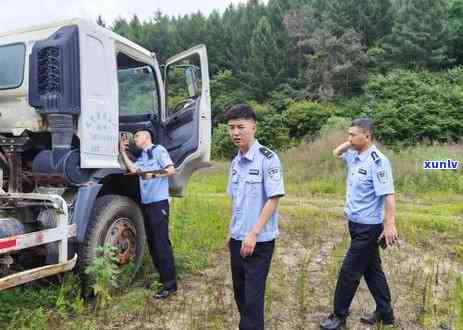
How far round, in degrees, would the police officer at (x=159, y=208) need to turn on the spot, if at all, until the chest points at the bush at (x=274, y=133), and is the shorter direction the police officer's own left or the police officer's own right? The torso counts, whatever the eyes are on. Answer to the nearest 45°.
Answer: approximately 135° to the police officer's own right

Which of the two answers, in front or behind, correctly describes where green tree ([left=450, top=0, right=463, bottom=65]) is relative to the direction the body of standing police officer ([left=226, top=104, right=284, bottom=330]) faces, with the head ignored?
behind

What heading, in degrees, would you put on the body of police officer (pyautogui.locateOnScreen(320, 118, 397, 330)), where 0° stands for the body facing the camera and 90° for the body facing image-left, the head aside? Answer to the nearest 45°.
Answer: approximately 45°

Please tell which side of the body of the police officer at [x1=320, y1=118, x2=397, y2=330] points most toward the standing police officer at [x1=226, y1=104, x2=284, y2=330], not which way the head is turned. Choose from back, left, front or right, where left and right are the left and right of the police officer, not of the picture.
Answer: front

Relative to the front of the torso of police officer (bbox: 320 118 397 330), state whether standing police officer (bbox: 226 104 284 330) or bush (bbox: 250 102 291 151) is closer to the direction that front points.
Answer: the standing police officer

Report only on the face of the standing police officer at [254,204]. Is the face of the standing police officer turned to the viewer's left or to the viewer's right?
to the viewer's left
